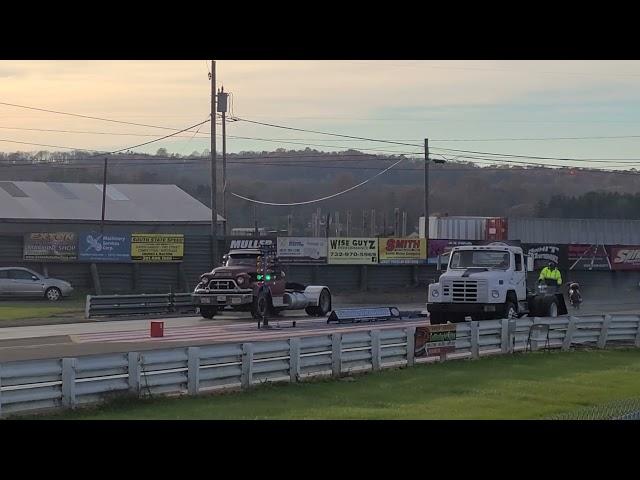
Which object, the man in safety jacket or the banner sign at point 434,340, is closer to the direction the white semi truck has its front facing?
the banner sign

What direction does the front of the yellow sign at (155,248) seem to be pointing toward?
toward the camera

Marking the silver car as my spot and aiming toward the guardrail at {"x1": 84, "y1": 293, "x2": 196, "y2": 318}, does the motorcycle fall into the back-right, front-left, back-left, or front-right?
front-left

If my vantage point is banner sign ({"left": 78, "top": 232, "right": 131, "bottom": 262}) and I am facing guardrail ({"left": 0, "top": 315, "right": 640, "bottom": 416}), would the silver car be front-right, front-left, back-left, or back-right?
front-right

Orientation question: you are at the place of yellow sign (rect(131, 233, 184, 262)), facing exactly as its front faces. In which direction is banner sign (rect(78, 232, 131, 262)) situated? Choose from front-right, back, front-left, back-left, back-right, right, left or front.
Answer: right

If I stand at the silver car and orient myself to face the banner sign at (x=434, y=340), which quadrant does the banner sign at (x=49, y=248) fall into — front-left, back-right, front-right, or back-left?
back-left

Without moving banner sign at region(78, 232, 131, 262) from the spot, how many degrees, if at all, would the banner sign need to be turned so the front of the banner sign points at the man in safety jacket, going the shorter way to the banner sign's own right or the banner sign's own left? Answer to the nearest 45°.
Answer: approximately 45° to the banner sign's own left

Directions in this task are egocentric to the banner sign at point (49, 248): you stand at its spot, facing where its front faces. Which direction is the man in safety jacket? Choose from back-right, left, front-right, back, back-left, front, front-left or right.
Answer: front-left

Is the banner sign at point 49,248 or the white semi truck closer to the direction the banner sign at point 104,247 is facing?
the white semi truck

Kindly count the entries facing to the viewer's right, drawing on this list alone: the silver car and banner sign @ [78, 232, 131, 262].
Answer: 1

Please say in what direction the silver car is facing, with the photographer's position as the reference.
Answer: facing to the right of the viewer

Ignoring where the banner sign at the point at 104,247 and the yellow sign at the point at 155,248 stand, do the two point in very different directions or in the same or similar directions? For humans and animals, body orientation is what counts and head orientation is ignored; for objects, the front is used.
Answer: same or similar directions

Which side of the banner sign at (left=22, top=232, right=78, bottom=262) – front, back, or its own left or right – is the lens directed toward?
front

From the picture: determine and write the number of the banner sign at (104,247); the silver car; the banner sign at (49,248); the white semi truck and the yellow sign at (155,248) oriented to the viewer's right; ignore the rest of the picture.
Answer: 1

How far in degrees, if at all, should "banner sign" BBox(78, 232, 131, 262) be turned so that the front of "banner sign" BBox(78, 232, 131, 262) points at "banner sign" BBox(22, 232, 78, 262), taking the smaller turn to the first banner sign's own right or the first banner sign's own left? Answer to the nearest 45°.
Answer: approximately 90° to the first banner sign's own right

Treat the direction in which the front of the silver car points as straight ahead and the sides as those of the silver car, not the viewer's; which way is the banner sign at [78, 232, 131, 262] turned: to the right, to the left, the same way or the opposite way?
to the right

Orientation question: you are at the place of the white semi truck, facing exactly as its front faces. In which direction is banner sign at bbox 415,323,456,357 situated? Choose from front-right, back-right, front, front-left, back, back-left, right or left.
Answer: front-left
